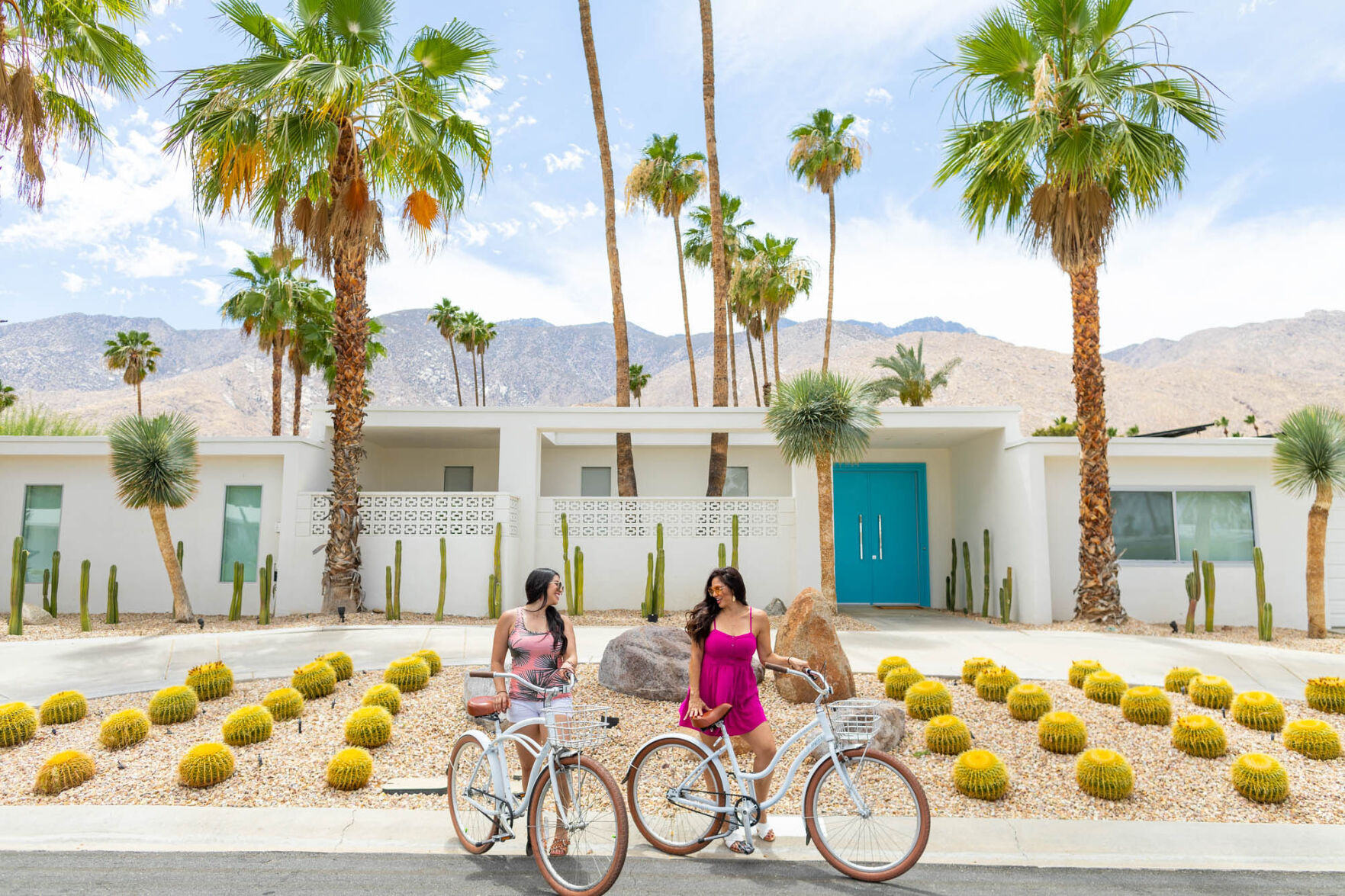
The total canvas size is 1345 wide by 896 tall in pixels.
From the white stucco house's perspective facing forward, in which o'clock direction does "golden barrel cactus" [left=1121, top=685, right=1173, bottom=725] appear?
The golden barrel cactus is roughly at 11 o'clock from the white stucco house.

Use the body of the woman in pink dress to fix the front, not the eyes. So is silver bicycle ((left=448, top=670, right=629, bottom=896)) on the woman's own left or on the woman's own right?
on the woman's own right

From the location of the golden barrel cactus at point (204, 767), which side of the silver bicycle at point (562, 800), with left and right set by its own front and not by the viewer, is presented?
back

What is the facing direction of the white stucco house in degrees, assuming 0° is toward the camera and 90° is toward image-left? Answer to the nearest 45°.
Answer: approximately 0°

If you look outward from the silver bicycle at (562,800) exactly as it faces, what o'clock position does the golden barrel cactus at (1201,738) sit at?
The golden barrel cactus is roughly at 10 o'clock from the silver bicycle.

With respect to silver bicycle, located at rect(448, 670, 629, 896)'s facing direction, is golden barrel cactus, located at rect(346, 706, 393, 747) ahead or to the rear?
to the rear

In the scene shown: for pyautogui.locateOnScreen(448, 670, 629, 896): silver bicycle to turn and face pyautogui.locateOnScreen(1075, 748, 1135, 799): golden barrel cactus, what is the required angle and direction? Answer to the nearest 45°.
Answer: approximately 45° to its left

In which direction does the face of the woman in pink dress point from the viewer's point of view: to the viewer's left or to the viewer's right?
to the viewer's left

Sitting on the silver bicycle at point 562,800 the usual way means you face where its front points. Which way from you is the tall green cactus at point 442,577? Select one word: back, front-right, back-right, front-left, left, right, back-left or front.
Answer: back-left

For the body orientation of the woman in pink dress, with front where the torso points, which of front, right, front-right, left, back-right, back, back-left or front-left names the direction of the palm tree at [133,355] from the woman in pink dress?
back-right

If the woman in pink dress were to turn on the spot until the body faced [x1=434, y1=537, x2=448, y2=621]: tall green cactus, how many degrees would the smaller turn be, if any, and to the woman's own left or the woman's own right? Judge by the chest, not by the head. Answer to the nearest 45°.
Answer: approximately 135° to the woman's own right

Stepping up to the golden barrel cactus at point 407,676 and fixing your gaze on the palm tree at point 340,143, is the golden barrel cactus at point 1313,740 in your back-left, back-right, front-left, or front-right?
back-right

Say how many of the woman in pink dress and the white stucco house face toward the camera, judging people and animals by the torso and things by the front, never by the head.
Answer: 2

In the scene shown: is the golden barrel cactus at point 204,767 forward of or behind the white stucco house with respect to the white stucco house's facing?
forward
